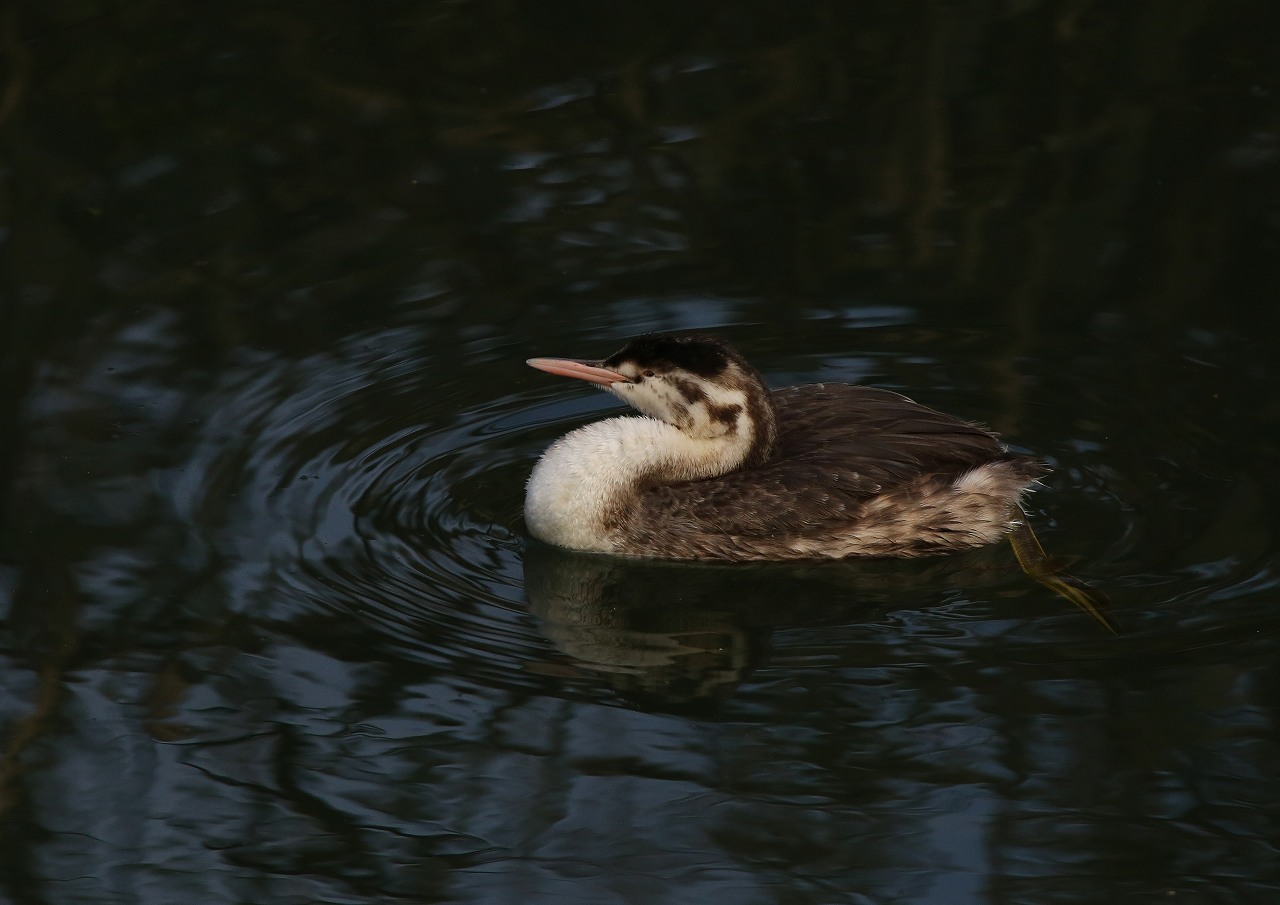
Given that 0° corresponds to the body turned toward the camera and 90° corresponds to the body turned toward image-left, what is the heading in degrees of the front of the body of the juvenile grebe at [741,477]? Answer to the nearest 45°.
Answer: approximately 90°
